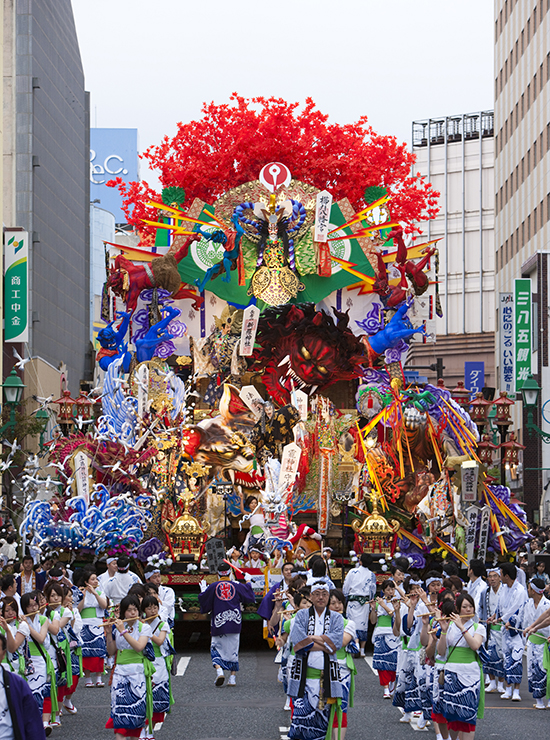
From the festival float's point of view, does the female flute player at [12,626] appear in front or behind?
in front

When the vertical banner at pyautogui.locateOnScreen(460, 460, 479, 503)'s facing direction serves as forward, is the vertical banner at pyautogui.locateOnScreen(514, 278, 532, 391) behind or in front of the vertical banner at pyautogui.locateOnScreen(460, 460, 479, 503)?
behind

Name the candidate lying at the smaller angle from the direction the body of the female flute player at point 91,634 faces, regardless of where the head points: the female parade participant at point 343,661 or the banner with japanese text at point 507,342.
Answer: the female parade participant

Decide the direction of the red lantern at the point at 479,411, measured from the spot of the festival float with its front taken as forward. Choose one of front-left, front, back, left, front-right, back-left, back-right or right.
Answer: left

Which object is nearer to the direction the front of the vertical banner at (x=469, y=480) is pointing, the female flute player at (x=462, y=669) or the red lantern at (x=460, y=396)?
the female flute player

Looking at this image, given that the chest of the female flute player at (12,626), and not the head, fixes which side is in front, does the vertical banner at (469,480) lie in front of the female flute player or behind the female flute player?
behind

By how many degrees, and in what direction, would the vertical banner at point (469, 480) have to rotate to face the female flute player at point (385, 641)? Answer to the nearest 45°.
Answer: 0° — it already faces them

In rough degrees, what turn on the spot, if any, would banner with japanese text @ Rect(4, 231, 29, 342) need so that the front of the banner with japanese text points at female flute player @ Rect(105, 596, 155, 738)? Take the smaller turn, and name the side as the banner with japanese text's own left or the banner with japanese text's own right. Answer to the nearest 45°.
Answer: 0° — it already faces them

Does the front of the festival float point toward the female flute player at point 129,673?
yes
